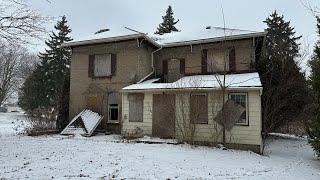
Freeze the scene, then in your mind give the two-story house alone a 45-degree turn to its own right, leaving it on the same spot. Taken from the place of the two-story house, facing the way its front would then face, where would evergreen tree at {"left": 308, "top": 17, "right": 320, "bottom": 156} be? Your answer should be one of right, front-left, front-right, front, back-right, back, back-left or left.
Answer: left

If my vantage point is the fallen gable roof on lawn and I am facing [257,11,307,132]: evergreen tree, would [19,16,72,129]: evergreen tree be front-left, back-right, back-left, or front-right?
back-left

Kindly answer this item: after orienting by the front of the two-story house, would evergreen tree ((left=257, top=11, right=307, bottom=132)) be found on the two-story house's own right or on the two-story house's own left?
on the two-story house's own left

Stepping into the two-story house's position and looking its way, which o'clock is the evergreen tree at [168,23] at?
The evergreen tree is roughly at 6 o'clock from the two-story house.

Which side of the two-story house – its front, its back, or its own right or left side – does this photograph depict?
front
